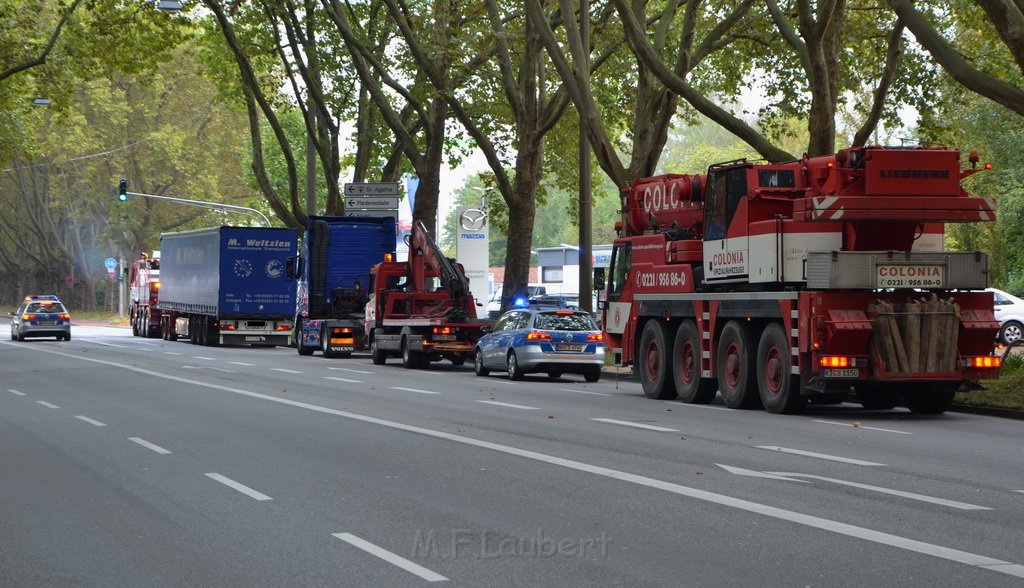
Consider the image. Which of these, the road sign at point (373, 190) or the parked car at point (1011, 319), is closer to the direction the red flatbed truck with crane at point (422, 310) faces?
the road sign

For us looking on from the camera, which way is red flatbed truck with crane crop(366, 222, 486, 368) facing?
facing away from the viewer and to the left of the viewer

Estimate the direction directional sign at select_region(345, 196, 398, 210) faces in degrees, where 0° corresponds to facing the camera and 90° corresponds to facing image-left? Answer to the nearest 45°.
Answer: approximately 0°

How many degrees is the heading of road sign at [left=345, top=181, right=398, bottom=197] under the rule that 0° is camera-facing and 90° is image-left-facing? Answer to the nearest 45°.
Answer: approximately 0°

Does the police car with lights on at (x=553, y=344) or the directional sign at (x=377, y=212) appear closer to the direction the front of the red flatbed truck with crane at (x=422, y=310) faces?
the directional sign

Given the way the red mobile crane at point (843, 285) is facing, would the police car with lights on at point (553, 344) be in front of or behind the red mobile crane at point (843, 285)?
in front

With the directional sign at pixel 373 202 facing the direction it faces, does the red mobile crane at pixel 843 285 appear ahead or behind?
ahead

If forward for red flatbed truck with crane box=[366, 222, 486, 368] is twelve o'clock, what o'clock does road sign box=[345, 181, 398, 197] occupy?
The road sign is roughly at 1 o'clock from the red flatbed truck with crane.

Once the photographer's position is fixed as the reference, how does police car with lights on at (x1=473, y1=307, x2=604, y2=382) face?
facing away from the viewer and to the left of the viewer

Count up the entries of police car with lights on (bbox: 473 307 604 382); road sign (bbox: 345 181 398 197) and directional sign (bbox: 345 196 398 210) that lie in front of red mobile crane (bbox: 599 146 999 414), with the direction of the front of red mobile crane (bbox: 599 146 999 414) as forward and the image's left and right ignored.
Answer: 3

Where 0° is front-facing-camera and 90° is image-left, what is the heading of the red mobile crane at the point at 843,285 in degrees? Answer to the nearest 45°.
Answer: approximately 135°

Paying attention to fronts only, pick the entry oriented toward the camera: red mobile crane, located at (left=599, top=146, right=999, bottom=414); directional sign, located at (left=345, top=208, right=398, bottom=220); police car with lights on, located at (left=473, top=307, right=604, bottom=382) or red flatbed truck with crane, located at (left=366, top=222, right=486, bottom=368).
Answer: the directional sign
